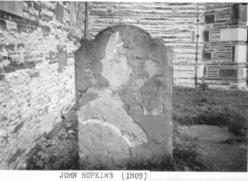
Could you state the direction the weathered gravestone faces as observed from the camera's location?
facing the viewer
